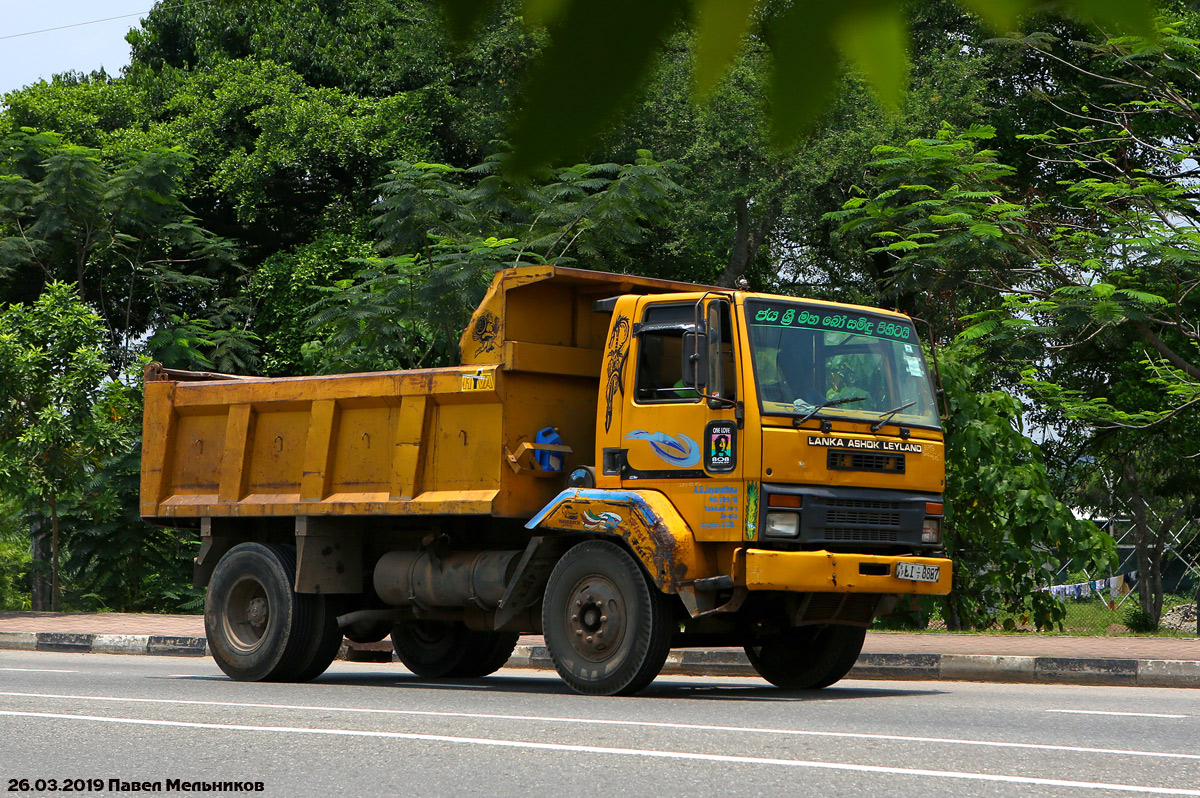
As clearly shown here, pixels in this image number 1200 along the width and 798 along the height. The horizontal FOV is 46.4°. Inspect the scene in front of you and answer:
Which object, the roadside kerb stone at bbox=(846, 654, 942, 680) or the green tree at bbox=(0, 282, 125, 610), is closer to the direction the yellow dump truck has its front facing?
the roadside kerb stone

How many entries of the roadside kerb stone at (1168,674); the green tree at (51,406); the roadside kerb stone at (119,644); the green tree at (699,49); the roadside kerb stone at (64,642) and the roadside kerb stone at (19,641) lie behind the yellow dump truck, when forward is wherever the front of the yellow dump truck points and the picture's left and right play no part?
4

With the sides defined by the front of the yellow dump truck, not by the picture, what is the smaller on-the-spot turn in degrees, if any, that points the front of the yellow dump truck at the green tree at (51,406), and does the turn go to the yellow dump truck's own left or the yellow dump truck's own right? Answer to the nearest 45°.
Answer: approximately 180°

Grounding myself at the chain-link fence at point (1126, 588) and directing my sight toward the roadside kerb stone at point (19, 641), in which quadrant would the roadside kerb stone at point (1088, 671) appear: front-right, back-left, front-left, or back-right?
front-left

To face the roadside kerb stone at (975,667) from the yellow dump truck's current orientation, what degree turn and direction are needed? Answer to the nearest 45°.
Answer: approximately 90° to its left

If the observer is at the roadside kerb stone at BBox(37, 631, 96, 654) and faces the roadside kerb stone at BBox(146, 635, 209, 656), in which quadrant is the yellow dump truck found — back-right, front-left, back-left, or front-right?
front-right

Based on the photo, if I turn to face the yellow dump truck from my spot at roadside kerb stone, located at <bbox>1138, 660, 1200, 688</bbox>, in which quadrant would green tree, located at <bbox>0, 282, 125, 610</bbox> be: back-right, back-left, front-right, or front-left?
front-right

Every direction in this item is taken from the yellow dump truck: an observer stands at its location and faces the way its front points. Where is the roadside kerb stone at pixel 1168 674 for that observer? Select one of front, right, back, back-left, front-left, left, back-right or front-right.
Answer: front-left

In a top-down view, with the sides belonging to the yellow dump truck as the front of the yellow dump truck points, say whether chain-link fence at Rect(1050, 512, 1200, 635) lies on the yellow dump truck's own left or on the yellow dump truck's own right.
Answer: on the yellow dump truck's own left

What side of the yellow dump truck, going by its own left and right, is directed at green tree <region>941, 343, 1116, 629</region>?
left

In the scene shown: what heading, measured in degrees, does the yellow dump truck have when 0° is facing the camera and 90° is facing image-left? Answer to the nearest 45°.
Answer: approximately 315°

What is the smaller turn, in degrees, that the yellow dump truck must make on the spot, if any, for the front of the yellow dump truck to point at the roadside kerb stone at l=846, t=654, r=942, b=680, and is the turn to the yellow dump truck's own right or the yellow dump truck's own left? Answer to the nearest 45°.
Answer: approximately 90° to the yellow dump truck's own left

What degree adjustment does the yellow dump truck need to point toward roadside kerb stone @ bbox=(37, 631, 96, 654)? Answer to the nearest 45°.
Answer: approximately 180°
